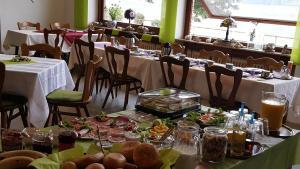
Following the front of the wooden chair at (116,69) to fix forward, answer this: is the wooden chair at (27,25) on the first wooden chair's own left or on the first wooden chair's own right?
on the first wooden chair's own left

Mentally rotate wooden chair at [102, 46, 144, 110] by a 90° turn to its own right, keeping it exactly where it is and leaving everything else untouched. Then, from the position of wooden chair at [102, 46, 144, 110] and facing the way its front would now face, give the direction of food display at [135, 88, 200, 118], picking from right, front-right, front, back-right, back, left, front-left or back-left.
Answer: front-right

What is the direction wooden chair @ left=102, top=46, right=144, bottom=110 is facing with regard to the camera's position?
facing away from the viewer and to the right of the viewer

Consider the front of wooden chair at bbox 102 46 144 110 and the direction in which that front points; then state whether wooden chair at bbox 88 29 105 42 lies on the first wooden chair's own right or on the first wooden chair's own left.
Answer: on the first wooden chair's own left

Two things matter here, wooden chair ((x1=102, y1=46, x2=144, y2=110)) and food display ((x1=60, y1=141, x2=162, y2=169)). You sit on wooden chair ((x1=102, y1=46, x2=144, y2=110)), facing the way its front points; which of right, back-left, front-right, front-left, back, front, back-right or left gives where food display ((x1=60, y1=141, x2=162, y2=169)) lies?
back-right

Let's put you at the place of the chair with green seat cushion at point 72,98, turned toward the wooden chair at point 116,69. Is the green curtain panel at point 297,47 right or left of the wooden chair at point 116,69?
right

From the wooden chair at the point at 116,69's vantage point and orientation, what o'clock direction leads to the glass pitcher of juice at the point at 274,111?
The glass pitcher of juice is roughly at 4 o'clock from the wooden chair.

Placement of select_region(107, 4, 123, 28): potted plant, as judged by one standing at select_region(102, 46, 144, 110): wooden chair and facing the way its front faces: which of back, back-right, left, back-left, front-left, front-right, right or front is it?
front-left
